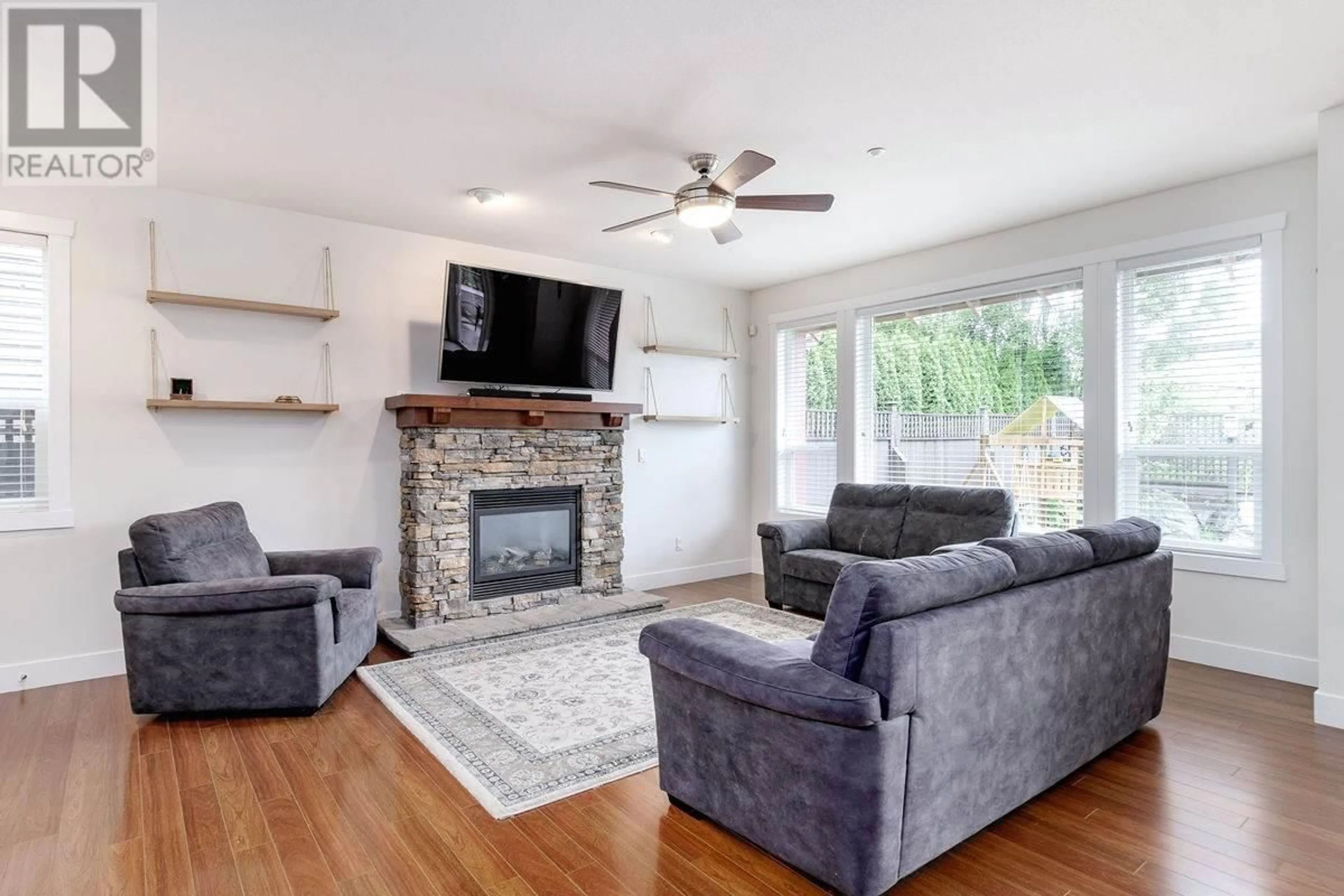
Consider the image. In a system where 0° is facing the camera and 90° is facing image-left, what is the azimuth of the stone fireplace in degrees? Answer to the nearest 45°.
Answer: approximately 315°

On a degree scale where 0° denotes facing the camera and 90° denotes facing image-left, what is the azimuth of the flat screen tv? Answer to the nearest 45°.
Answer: approximately 315°

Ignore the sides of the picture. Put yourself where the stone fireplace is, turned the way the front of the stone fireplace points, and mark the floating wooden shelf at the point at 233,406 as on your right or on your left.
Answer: on your right

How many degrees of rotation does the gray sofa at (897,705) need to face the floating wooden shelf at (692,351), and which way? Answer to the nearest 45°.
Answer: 0° — it already faces it

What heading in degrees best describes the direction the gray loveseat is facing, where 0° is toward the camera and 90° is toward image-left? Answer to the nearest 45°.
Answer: approximately 45°

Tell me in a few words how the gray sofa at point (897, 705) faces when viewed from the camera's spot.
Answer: facing away from the viewer and to the left of the viewer

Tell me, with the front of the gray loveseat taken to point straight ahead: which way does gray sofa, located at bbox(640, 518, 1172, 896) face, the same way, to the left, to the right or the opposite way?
to the right

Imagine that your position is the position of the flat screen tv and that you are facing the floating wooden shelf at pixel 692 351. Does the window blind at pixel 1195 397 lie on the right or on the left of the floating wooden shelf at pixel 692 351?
right

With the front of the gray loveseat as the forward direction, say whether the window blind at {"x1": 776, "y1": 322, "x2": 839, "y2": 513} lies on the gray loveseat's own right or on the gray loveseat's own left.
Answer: on the gray loveseat's own right

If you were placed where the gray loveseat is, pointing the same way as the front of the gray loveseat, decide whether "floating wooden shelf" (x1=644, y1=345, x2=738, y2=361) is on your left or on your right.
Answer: on your right
